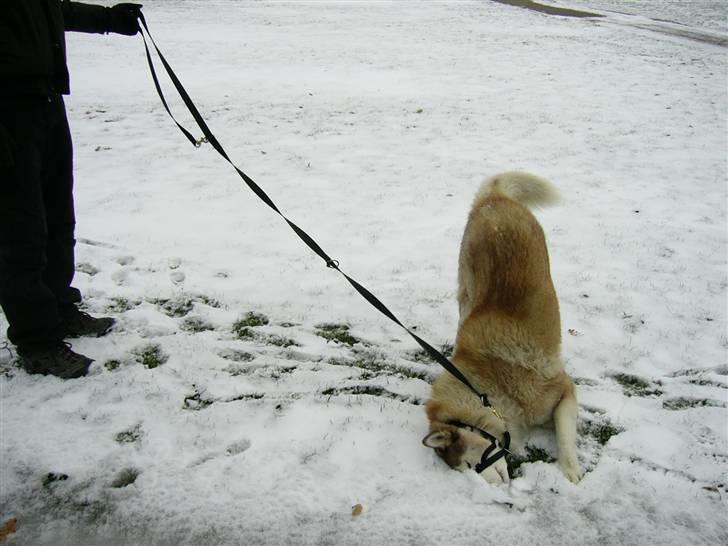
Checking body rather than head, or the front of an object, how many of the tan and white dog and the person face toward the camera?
1

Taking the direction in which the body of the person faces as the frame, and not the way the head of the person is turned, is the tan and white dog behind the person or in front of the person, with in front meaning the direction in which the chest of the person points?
in front

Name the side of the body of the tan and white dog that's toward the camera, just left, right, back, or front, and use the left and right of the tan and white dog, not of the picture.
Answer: front

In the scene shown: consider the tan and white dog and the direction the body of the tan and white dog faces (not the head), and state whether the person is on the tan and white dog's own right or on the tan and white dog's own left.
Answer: on the tan and white dog's own right

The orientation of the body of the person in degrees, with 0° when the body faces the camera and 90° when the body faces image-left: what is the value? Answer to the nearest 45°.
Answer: approximately 270°
